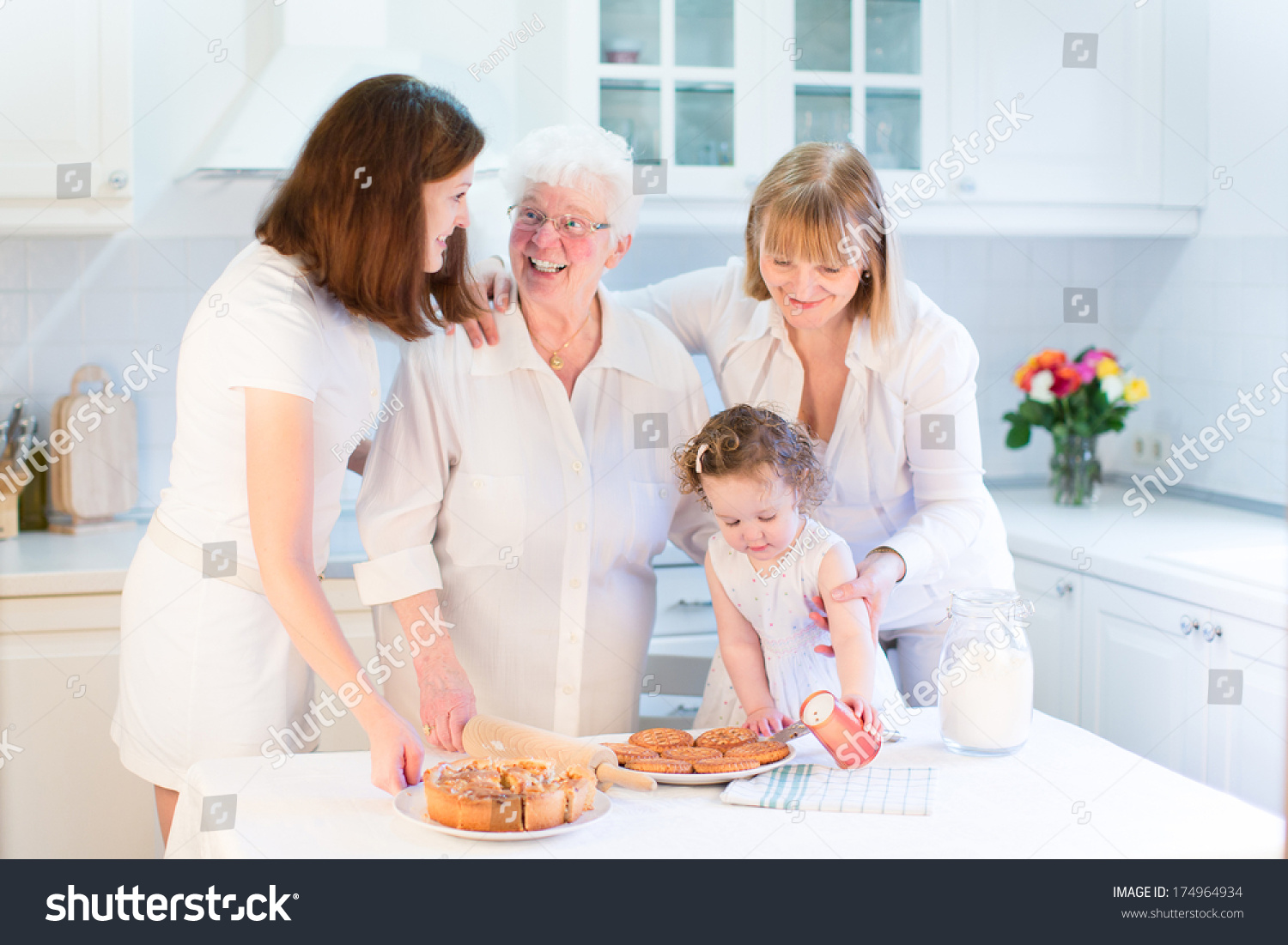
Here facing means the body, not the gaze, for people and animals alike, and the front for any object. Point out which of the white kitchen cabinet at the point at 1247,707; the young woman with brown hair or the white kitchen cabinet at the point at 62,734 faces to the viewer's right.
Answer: the young woman with brown hair

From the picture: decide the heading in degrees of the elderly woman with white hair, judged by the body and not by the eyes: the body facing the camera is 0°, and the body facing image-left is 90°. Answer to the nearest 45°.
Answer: approximately 0°

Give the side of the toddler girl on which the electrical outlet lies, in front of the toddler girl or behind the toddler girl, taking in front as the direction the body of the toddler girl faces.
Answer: behind

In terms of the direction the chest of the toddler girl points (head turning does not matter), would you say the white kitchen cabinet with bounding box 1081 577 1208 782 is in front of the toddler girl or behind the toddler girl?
behind

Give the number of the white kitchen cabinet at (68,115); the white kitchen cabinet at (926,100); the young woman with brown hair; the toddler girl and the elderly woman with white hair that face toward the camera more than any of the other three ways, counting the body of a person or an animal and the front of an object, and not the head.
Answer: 4

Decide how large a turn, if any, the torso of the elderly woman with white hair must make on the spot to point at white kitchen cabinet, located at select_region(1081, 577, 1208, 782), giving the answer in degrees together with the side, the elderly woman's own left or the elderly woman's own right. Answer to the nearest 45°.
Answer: approximately 135° to the elderly woman's own left

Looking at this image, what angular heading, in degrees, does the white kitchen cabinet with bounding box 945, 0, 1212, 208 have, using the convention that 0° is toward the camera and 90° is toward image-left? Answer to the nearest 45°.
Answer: approximately 0°

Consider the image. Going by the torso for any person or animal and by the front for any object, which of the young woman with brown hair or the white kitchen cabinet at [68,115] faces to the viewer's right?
the young woman with brown hair
